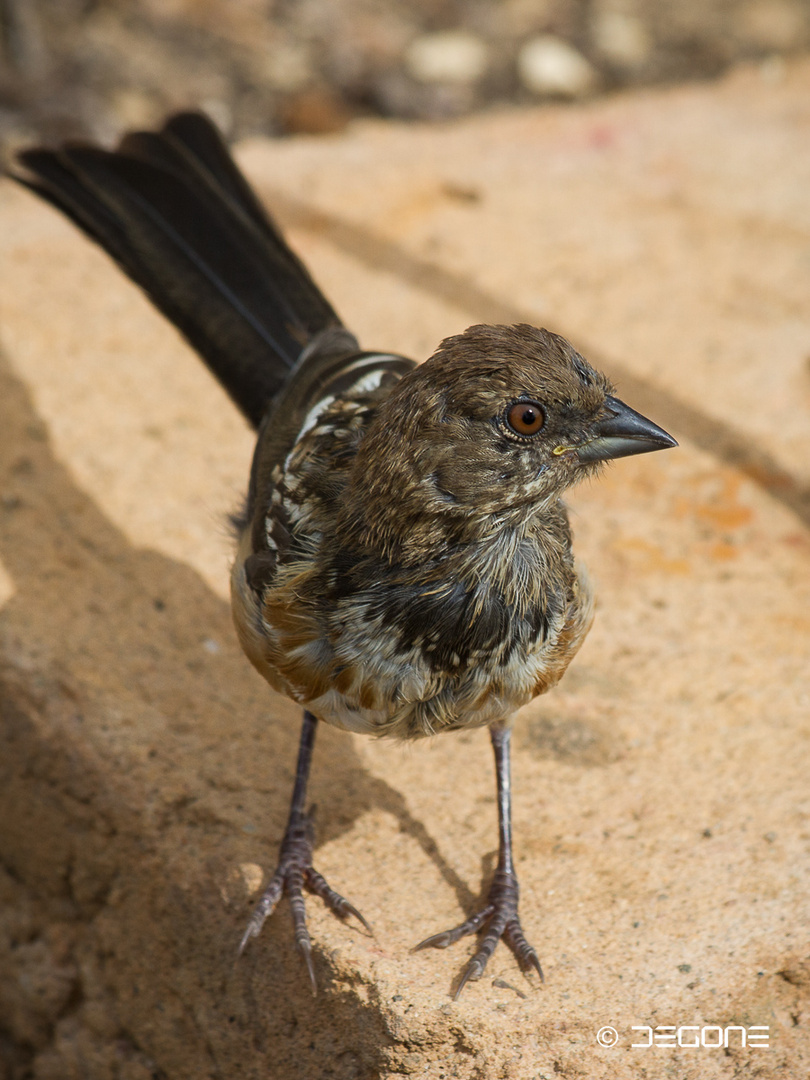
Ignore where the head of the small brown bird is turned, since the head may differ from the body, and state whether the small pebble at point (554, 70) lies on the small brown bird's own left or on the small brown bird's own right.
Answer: on the small brown bird's own left

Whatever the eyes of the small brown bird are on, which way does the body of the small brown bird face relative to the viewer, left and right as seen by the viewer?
facing the viewer and to the right of the viewer

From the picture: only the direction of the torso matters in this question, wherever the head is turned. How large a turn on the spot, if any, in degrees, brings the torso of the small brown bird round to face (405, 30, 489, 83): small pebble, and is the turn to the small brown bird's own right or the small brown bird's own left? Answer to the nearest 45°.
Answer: approximately 135° to the small brown bird's own left
